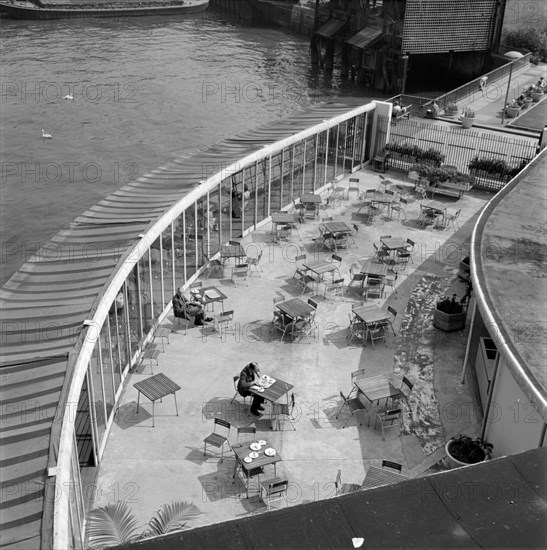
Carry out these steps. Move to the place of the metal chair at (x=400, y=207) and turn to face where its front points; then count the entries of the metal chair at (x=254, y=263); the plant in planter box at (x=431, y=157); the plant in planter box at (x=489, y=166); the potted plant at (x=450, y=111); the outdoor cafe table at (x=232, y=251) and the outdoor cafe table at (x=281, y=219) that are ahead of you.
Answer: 3

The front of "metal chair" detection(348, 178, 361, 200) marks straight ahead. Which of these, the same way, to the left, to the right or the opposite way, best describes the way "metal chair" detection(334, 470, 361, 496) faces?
to the left

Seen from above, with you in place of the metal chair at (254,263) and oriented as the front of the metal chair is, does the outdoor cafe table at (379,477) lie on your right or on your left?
on your left

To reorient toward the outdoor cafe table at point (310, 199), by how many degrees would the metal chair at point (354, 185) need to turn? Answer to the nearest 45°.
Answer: approximately 45° to its right

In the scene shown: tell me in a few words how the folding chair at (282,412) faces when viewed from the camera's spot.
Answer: facing to the left of the viewer

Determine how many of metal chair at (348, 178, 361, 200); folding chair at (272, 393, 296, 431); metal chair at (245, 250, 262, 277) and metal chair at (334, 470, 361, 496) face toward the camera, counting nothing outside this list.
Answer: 1

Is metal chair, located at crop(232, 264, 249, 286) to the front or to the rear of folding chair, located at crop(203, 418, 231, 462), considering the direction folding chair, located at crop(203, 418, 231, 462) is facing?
to the rear

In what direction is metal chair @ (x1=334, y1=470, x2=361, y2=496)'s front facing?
to the viewer's right

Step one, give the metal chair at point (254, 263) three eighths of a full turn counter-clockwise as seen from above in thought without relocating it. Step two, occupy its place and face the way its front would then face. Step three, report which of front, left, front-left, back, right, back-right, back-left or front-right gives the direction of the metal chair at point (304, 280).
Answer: front

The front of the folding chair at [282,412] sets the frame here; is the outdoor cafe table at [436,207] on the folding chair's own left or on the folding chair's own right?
on the folding chair's own right

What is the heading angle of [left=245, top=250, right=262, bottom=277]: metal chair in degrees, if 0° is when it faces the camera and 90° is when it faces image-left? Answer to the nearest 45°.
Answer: approximately 90°

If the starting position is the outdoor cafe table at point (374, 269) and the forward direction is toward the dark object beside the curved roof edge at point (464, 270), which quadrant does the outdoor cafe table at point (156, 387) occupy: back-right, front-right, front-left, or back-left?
back-right

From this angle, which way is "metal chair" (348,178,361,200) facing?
toward the camera

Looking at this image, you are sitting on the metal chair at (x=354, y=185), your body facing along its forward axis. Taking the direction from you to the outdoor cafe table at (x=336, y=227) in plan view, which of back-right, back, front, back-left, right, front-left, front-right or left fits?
front
